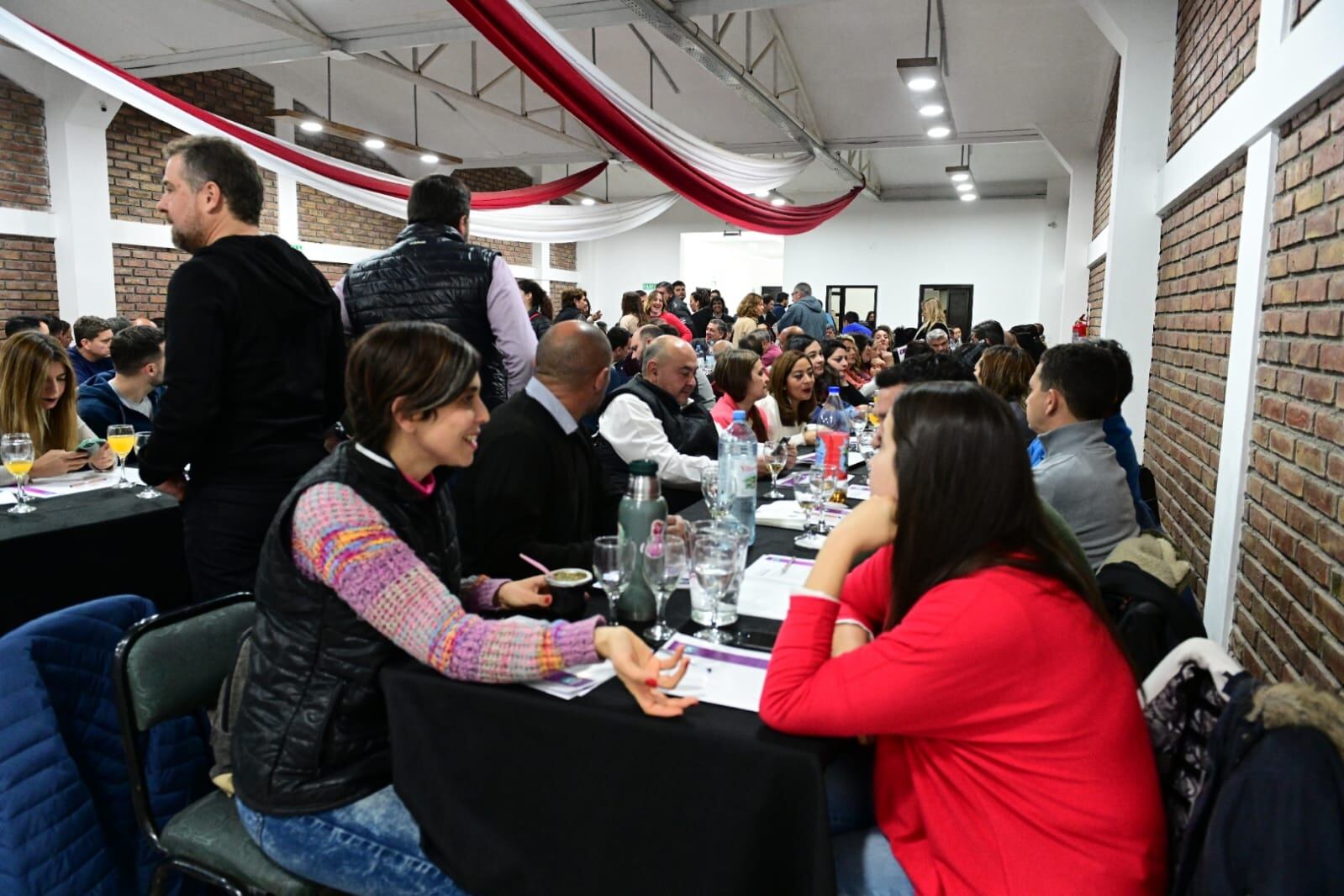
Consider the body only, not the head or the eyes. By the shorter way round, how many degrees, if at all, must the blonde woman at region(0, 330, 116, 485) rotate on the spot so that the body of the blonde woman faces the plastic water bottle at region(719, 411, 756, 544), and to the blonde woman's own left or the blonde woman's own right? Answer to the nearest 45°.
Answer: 0° — they already face it

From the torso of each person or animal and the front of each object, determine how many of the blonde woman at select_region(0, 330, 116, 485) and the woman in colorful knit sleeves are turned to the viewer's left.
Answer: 0

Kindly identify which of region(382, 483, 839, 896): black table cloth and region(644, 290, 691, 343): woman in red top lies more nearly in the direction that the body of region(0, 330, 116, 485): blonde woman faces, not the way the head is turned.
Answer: the black table cloth

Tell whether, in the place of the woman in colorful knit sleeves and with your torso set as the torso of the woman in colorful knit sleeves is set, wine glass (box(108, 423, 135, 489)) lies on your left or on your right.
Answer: on your left

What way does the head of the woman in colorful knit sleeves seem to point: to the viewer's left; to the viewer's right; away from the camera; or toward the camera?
to the viewer's right

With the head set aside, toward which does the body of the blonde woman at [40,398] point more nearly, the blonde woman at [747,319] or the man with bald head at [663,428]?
the man with bald head

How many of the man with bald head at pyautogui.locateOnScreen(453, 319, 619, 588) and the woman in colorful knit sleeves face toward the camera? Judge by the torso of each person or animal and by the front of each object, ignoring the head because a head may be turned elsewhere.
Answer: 0

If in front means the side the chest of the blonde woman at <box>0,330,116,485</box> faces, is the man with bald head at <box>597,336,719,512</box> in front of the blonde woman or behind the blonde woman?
in front

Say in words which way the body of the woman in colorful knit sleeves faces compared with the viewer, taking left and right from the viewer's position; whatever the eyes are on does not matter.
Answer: facing to the right of the viewer

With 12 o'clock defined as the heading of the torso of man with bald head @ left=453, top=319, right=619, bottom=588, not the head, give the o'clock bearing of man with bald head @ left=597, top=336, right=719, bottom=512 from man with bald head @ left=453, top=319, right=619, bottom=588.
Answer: man with bald head @ left=597, top=336, right=719, bottom=512 is roughly at 11 o'clock from man with bald head @ left=453, top=319, right=619, bottom=588.

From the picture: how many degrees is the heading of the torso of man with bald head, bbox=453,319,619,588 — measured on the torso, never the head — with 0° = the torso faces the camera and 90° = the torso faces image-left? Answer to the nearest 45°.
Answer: approximately 225°

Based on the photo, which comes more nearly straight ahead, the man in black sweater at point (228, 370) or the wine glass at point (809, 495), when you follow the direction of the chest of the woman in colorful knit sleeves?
the wine glass

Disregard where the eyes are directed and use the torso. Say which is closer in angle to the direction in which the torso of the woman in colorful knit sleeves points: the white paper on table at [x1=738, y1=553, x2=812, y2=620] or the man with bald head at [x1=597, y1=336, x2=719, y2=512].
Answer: the white paper on table
